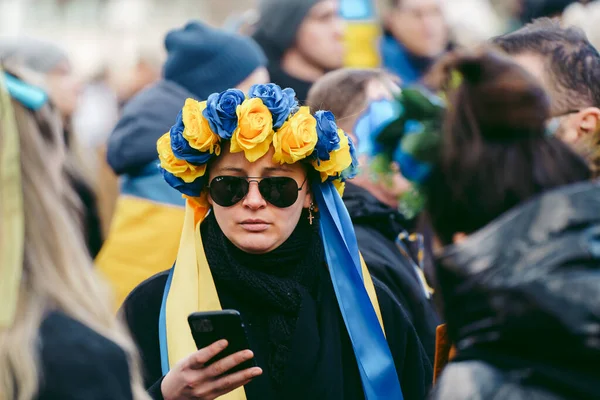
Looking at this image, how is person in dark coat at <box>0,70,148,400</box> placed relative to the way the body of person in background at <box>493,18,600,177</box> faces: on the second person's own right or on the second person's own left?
on the second person's own left

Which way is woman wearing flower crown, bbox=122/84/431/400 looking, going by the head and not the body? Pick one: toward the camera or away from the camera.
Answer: toward the camera

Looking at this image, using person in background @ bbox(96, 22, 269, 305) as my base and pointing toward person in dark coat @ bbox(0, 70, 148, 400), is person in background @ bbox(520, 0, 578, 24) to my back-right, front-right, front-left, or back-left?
back-left

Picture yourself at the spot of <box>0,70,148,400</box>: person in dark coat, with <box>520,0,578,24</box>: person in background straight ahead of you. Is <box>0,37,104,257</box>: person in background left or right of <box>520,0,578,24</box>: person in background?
left

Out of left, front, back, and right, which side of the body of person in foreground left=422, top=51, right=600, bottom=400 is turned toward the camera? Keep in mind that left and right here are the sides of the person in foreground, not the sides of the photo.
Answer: back

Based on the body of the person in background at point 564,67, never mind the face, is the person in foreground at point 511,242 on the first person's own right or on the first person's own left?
on the first person's own left

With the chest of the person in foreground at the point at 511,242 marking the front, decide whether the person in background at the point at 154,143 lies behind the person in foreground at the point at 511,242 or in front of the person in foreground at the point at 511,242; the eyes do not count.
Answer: in front

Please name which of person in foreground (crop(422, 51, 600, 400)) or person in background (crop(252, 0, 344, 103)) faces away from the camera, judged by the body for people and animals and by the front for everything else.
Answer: person in foreground (crop(422, 51, 600, 400))

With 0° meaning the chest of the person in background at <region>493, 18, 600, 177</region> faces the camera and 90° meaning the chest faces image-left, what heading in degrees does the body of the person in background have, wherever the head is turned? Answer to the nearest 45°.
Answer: approximately 90°

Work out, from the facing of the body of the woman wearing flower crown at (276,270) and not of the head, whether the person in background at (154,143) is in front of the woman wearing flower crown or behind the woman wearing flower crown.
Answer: behind

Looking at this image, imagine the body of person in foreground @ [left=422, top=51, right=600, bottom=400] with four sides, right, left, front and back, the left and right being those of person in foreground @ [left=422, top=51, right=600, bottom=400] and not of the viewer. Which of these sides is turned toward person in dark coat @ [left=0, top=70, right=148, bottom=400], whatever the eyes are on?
left

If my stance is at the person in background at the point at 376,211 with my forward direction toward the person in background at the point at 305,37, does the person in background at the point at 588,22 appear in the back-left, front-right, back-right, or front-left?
front-right
